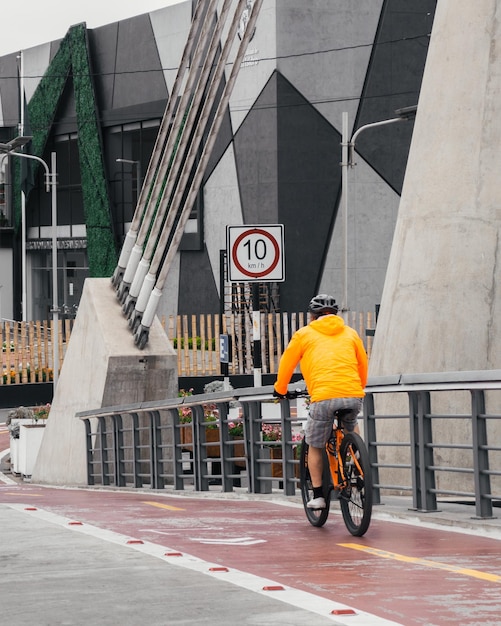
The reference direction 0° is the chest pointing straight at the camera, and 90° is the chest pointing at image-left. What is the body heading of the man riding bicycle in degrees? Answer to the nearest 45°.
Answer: approximately 135°

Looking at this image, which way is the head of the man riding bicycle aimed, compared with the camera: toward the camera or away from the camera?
away from the camera

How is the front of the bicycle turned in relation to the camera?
facing away from the viewer and to the left of the viewer

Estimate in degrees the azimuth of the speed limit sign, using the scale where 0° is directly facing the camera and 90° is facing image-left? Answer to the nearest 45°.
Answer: approximately 0°

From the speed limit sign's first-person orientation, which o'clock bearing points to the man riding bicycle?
The man riding bicycle is roughly at 12 o'clock from the speed limit sign.

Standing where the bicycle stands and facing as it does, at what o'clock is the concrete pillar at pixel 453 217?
The concrete pillar is roughly at 2 o'clock from the bicycle.

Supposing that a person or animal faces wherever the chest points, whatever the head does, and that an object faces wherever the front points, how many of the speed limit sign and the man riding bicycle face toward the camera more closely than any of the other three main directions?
1

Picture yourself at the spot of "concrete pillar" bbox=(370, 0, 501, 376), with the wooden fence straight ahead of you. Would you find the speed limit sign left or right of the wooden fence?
left
